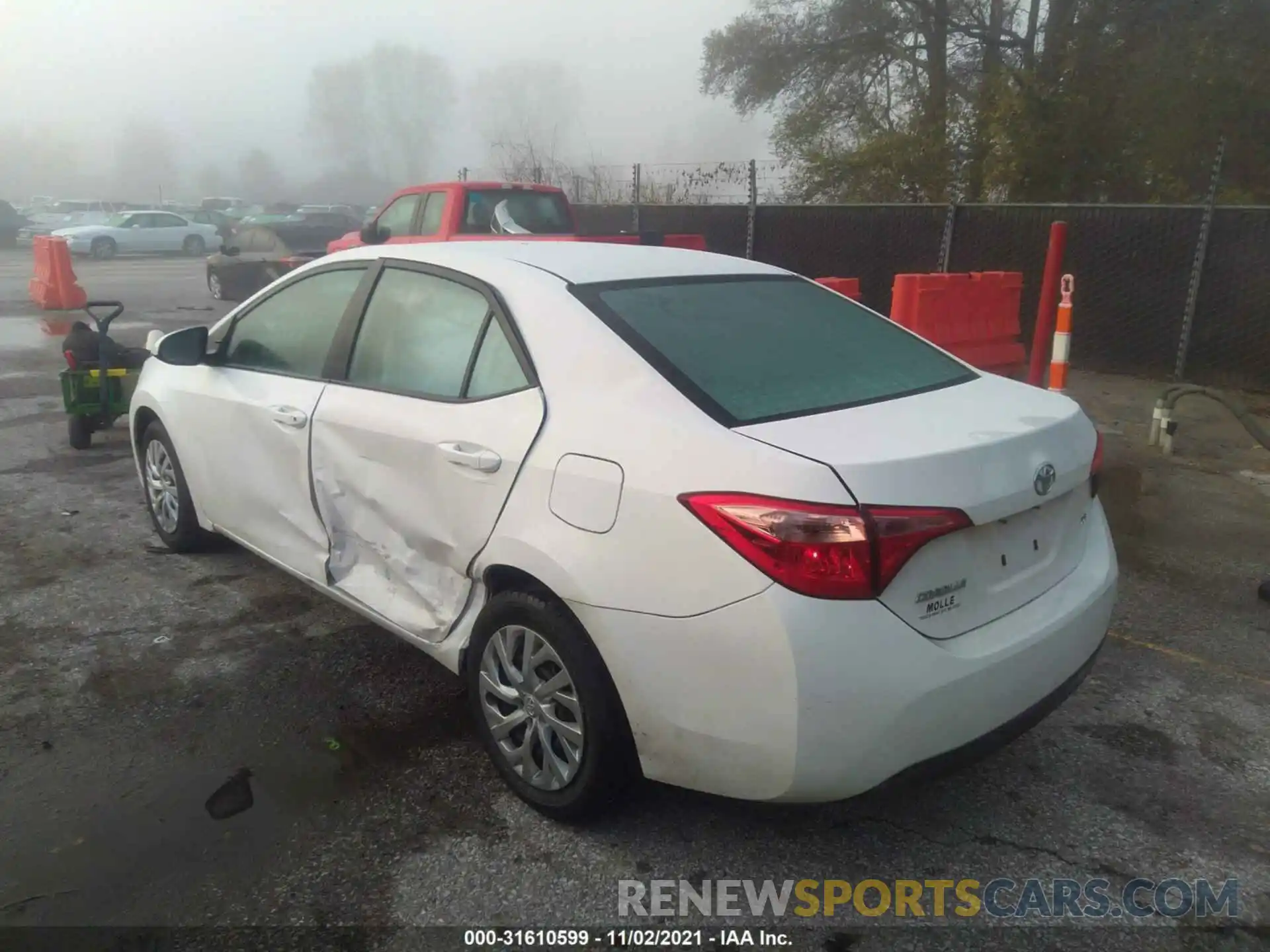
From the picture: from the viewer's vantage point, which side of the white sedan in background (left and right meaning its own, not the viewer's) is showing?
left

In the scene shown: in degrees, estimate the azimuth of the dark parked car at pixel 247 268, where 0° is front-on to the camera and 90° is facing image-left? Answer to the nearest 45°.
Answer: approximately 135°

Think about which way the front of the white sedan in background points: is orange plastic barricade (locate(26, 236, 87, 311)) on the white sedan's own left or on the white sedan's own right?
on the white sedan's own left

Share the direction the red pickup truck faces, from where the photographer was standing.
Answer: facing away from the viewer and to the left of the viewer

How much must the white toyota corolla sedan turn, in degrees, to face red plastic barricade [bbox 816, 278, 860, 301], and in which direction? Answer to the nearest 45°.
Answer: approximately 45° to its right

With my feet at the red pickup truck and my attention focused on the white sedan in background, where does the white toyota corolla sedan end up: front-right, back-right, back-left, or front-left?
back-left

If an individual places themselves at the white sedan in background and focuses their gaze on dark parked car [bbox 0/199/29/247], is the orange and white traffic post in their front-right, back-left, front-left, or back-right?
back-left

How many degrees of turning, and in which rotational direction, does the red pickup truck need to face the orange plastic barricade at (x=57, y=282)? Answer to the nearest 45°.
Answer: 0° — it already faces it
